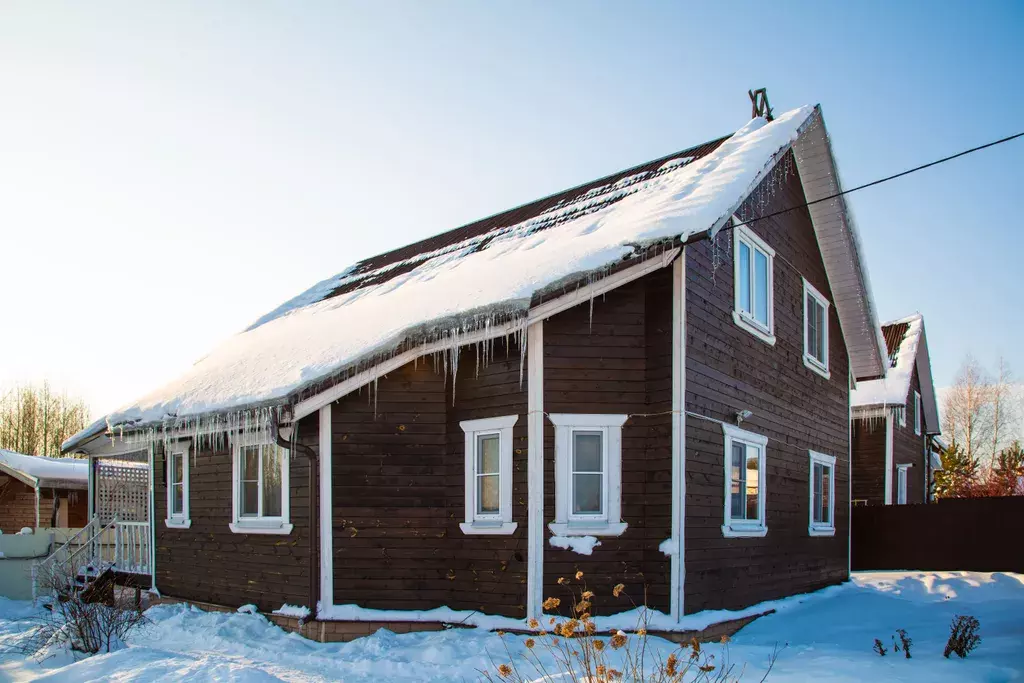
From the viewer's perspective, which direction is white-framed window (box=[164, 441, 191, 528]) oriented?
toward the camera

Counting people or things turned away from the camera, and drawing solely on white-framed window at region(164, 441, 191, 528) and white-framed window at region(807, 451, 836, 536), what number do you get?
0

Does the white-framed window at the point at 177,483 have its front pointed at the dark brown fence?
no

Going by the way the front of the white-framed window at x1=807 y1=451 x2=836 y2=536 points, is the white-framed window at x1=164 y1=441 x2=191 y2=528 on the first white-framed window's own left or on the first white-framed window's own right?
on the first white-framed window's own right

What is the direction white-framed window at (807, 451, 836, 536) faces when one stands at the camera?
facing the viewer and to the right of the viewer

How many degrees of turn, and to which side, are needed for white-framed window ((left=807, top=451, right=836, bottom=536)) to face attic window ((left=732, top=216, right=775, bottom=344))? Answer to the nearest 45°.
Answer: approximately 45° to its right

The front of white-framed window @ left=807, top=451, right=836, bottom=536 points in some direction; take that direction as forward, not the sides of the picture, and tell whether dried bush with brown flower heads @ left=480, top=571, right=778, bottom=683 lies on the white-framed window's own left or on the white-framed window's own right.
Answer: on the white-framed window's own right

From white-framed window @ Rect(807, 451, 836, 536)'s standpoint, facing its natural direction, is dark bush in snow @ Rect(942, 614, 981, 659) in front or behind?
in front
